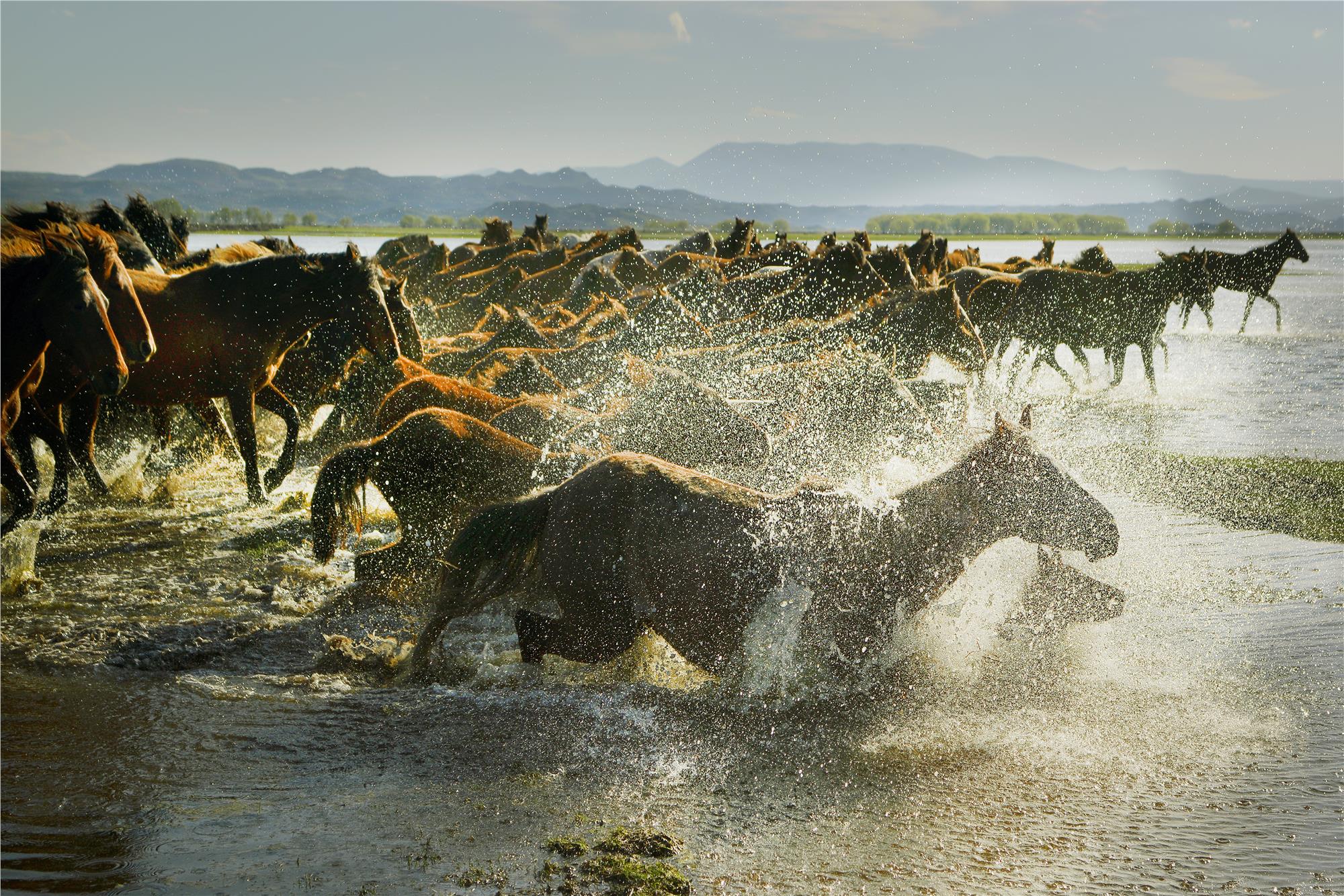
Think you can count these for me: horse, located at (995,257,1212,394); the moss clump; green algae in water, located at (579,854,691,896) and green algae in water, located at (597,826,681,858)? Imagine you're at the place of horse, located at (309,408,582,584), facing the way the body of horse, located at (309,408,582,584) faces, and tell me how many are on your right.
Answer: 3

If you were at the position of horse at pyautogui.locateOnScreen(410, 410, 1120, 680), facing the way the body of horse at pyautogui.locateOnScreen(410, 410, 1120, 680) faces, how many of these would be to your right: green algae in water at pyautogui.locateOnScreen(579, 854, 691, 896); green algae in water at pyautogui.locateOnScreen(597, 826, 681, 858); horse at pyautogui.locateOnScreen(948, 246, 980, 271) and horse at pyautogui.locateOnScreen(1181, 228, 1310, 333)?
2

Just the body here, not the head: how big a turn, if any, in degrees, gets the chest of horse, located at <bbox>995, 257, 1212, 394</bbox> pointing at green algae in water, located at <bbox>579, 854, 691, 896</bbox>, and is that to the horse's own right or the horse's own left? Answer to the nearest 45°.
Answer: approximately 90° to the horse's own right

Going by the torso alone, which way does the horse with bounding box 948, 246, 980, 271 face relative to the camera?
to the viewer's right

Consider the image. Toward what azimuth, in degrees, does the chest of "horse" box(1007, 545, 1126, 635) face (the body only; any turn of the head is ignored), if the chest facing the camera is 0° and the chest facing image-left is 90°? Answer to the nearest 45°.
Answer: approximately 270°

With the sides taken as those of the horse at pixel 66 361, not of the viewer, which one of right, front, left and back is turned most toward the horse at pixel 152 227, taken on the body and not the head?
left

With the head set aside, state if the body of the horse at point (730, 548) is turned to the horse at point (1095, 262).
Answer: no

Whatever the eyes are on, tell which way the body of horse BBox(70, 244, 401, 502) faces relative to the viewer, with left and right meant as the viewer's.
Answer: facing to the right of the viewer

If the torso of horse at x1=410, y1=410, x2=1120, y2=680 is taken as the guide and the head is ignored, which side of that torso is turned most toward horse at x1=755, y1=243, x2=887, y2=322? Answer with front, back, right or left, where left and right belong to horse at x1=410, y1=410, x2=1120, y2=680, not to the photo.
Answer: left

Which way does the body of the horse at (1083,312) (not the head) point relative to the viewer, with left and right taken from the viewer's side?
facing to the right of the viewer

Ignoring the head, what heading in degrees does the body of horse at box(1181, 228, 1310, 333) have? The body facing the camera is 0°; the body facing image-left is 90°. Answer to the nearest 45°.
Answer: approximately 270°

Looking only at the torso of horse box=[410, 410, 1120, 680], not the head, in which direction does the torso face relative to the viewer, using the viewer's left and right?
facing to the right of the viewer

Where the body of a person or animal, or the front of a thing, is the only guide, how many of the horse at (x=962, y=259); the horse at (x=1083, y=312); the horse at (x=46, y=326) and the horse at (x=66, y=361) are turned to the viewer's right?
4
